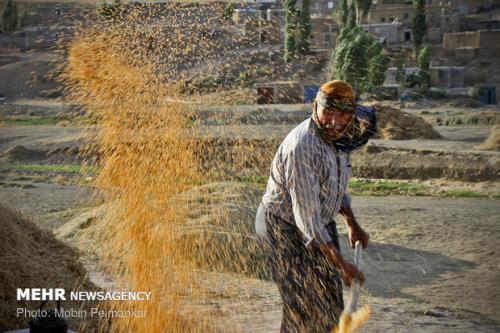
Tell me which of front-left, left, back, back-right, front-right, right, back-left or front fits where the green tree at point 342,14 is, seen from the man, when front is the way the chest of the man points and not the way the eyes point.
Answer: back-left

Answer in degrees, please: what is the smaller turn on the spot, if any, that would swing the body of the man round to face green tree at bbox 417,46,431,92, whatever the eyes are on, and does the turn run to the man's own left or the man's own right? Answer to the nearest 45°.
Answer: approximately 135° to the man's own left

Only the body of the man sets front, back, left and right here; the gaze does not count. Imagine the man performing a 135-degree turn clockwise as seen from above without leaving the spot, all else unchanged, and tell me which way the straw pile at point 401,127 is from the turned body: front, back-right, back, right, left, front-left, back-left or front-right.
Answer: right

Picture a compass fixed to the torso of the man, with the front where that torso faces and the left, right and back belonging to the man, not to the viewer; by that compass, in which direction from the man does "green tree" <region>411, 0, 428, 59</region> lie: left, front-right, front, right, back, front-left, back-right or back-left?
back-left

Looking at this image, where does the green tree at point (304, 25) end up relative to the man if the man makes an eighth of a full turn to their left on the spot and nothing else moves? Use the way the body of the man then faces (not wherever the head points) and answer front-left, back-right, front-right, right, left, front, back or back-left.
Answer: left

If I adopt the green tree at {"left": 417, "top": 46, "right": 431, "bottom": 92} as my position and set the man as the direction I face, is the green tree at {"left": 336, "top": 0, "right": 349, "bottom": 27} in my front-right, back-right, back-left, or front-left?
back-right

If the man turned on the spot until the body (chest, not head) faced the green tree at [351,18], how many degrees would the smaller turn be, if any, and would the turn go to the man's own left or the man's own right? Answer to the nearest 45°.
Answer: approximately 135° to the man's own left
